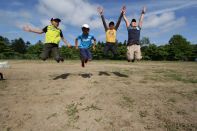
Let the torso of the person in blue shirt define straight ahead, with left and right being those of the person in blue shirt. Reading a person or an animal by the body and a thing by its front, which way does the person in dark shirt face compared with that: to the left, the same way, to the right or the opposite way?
the same way

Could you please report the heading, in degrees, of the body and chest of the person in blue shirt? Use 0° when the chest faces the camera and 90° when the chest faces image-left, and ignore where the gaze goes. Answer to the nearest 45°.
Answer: approximately 0°

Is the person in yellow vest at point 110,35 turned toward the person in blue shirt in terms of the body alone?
no

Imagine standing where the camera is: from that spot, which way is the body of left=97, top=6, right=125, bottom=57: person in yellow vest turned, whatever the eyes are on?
toward the camera

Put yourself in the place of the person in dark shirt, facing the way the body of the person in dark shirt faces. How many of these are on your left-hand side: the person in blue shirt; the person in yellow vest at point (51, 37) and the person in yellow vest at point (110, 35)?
0

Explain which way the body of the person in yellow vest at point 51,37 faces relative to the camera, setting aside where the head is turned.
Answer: toward the camera

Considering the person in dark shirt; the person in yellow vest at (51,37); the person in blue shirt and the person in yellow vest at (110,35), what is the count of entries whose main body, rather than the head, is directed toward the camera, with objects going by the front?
4

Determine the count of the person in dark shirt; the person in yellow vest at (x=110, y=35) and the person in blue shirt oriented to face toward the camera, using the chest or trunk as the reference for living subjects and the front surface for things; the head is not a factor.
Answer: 3

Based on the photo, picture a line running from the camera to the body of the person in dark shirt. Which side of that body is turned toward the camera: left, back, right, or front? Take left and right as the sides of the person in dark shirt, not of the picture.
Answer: front

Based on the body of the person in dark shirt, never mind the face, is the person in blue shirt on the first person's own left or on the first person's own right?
on the first person's own right

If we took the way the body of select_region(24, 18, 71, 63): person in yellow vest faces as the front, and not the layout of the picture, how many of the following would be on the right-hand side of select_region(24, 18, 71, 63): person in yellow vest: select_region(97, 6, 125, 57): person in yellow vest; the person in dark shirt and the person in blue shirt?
0

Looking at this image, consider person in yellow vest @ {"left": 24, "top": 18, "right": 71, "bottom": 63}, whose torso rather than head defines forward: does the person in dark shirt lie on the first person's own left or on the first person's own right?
on the first person's own left

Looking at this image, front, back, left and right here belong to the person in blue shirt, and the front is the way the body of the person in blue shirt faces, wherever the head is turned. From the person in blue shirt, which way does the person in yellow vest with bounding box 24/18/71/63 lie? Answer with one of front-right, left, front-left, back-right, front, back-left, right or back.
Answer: right

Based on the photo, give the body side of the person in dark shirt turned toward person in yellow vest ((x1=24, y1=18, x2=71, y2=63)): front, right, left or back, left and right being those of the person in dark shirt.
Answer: right
